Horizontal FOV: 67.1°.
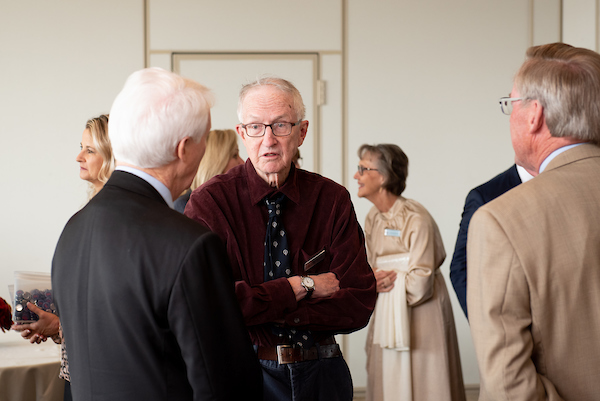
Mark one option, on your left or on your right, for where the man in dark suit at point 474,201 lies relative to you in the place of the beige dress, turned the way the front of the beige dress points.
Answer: on your left

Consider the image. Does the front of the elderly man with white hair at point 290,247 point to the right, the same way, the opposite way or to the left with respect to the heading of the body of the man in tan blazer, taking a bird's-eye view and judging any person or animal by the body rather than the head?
the opposite way

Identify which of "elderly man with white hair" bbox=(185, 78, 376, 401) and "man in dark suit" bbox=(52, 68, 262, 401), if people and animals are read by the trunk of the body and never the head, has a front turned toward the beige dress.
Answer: the man in dark suit

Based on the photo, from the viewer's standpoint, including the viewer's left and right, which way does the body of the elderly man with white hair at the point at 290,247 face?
facing the viewer

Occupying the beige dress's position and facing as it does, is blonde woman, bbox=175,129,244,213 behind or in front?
in front

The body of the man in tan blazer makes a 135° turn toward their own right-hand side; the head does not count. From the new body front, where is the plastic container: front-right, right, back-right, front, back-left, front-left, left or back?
back

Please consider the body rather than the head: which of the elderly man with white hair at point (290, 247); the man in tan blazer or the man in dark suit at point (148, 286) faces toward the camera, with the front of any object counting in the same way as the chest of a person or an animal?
the elderly man with white hair

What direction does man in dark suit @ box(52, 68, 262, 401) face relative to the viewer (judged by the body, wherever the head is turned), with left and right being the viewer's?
facing away from the viewer and to the right of the viewer

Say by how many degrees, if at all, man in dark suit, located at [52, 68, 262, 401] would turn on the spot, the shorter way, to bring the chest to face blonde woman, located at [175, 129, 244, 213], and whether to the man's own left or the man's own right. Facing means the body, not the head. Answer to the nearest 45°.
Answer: approximately 45° to the man's own left

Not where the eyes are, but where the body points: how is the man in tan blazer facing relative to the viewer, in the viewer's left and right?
facing away from the viewer and to the left of the viewer

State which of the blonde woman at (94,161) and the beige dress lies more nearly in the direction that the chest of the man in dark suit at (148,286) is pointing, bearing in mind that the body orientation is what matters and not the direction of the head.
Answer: the beige dress

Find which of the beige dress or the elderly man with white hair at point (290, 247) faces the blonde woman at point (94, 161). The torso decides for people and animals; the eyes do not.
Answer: the beige dress

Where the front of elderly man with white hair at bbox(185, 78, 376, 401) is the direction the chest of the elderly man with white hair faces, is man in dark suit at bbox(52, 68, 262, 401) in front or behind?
in front

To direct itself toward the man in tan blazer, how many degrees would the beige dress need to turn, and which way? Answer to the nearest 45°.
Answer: approximately 45° to its left
